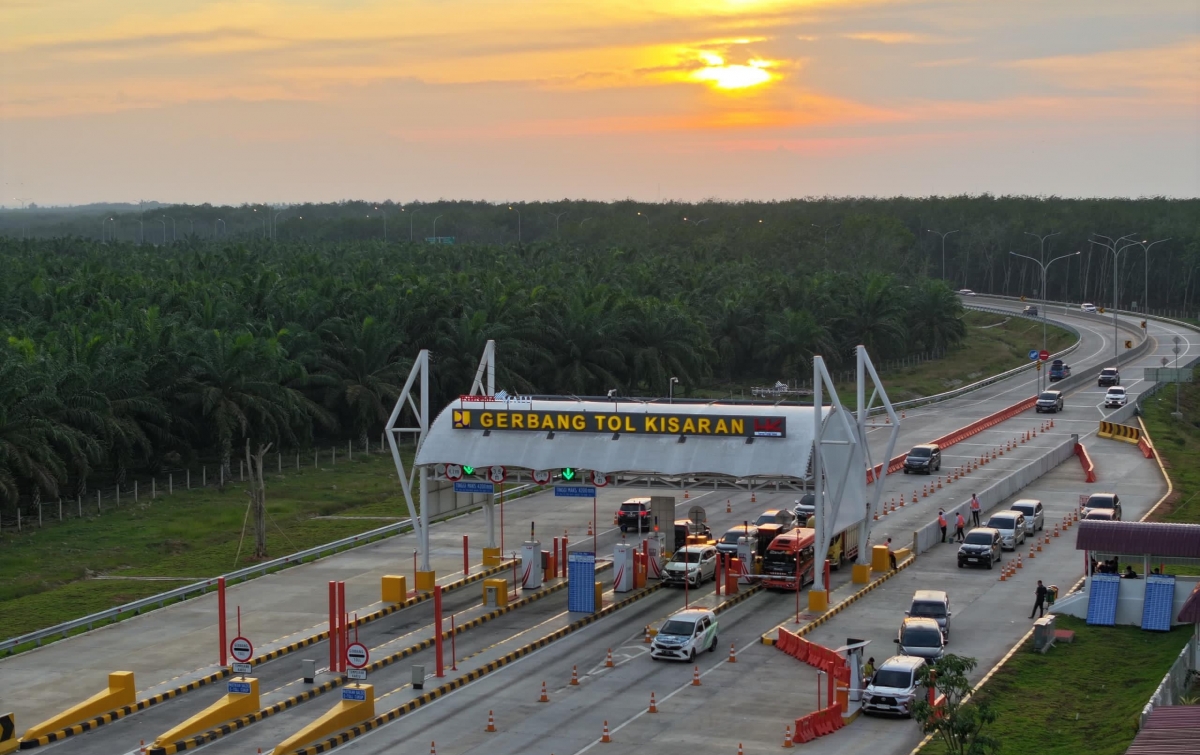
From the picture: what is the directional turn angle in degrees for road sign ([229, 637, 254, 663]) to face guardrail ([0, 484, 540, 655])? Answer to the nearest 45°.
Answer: approximately 180°

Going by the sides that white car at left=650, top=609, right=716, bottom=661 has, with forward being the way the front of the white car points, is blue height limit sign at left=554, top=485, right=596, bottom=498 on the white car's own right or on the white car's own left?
on the white car's own right

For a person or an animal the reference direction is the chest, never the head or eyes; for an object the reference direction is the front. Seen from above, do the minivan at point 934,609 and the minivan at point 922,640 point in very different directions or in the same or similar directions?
same or similar directions

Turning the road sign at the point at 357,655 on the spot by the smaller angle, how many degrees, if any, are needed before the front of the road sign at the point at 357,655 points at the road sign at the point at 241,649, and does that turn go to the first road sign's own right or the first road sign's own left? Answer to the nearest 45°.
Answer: approximately 90° to the first road sign's own right

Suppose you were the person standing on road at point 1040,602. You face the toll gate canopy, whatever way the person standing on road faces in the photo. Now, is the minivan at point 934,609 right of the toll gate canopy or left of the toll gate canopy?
left

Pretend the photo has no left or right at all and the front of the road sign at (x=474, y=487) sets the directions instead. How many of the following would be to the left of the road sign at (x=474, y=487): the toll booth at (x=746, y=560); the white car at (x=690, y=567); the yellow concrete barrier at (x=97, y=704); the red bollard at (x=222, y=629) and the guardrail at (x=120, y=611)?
2

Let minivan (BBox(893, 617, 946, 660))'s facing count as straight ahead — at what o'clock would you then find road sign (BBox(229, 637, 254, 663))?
The road sign is roughly at 2 o'clock from the minivan.

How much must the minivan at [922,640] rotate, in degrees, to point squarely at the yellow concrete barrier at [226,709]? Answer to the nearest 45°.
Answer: approximately 45° to its right

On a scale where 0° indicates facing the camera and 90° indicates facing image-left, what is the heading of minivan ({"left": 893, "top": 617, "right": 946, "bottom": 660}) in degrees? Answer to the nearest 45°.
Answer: approximately 0°

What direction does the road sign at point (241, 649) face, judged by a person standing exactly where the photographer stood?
facing the viewer

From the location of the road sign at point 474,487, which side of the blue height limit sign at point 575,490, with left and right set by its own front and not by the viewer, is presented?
right

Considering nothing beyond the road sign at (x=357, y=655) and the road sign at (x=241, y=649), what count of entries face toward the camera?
2

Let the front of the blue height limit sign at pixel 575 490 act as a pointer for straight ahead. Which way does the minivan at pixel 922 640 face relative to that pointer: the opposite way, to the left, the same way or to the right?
the same way

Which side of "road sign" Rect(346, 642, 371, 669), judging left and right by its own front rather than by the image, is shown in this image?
front

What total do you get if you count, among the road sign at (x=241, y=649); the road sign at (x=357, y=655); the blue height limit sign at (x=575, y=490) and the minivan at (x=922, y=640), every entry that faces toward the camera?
4

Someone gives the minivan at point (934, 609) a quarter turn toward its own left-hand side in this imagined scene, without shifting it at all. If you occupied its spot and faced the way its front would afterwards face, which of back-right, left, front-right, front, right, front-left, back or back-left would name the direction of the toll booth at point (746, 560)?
back-left

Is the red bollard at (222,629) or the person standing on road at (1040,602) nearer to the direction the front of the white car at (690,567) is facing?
the red bollard

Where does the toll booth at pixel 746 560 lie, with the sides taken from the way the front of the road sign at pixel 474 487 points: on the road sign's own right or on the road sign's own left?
on the road sign's own left

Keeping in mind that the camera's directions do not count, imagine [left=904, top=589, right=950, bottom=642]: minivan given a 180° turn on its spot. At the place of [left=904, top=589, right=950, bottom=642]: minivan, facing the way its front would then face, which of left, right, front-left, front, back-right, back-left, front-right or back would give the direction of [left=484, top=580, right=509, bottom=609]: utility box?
left
